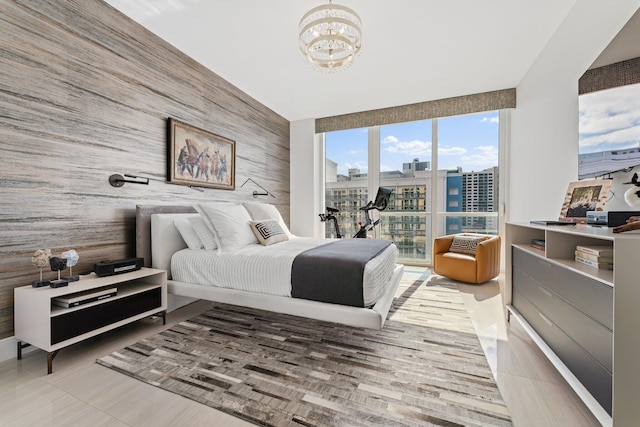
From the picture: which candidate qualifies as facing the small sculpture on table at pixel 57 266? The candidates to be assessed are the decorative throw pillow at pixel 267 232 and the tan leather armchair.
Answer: the tan leather armchair

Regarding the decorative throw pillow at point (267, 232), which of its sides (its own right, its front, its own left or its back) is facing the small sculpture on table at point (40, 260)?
right

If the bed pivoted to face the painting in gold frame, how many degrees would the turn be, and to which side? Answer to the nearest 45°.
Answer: approximately 180°

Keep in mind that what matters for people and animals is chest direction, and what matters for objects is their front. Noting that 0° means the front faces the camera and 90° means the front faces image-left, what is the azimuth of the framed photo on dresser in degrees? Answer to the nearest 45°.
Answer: approximately 45°

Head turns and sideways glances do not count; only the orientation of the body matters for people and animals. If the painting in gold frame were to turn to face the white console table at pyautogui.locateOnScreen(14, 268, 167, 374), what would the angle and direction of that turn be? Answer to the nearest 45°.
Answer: approximately 90° to its right

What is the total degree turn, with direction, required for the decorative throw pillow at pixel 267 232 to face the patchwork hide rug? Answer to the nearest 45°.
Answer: approximately 45° to its right

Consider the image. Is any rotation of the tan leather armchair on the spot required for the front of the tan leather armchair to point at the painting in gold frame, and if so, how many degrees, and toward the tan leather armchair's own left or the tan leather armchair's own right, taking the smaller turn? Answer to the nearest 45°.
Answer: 0° — it already faces it

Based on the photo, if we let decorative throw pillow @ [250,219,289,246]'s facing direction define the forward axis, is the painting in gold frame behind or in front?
behind
